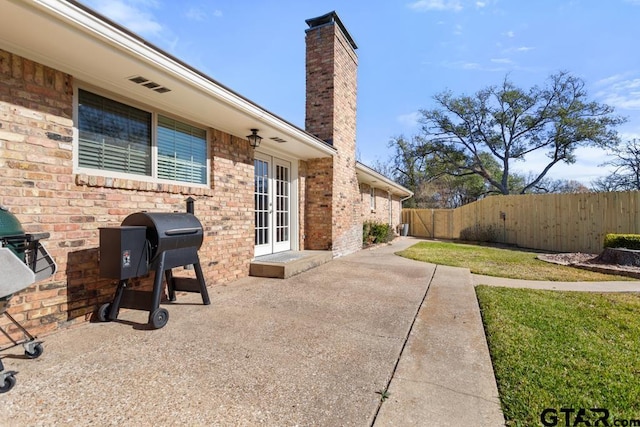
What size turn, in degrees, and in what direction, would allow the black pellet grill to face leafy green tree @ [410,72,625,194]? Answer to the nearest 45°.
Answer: approximately 90° to its left

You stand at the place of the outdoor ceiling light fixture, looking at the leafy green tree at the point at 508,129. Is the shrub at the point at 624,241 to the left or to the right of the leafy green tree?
right

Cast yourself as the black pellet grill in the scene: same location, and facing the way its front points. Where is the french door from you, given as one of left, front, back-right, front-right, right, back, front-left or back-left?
left

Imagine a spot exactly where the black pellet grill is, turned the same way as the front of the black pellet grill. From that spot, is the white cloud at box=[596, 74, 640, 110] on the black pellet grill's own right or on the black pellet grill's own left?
on the black pellet grill's own left

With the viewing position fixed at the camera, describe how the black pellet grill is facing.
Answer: facing the viewer and to the right of the viewer

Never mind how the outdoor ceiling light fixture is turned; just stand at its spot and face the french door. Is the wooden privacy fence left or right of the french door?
right

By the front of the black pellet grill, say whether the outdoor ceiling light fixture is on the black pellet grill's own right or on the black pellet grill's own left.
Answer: on the black pellet grill's own left
